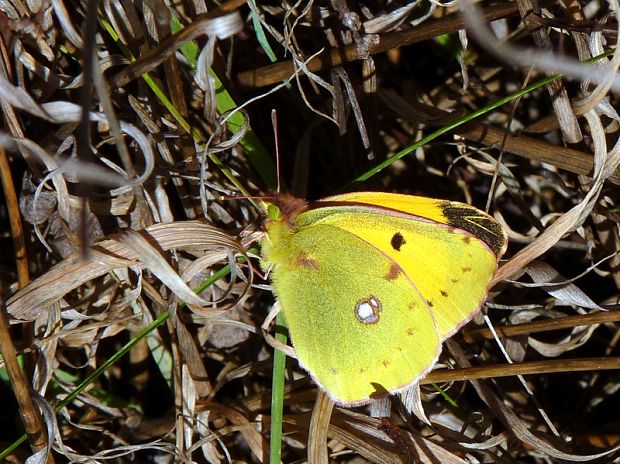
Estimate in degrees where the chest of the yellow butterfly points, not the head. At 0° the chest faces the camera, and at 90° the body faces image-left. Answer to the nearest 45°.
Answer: approximately 90°
